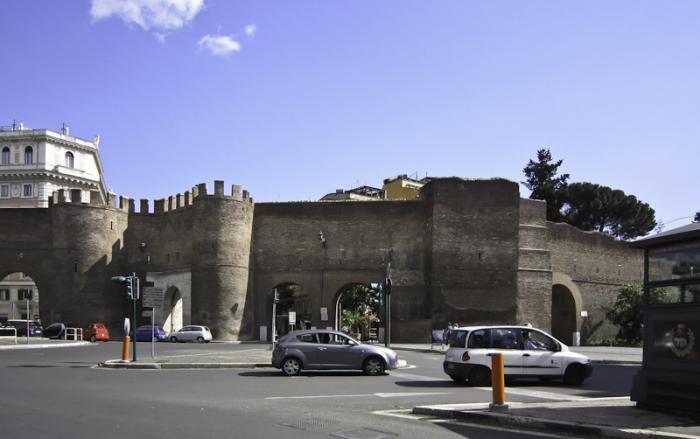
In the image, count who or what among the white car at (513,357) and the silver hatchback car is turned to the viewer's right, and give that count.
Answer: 2

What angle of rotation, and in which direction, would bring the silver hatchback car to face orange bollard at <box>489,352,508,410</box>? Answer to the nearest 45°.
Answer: approximately 90° to its right

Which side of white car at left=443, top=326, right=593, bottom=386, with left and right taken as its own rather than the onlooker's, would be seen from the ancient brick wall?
left

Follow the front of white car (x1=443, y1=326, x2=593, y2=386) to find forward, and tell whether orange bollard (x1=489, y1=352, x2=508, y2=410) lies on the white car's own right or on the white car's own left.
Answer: on the white car's own right

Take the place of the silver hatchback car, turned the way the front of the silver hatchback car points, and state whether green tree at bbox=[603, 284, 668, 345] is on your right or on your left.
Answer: on your left

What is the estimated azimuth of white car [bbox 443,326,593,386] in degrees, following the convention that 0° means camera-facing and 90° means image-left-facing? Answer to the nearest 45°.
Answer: approximately 270°

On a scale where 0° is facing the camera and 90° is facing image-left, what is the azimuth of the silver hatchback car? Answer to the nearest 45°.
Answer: approximately 270°

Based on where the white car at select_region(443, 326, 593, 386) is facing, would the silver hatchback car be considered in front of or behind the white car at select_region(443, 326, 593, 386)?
behind
